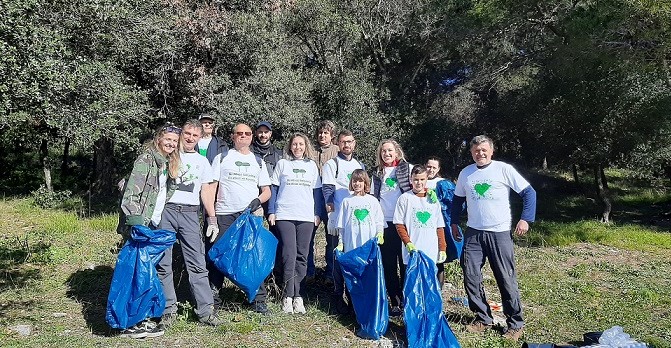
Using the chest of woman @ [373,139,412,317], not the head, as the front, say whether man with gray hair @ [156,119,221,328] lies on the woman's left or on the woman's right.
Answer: on the woman's right

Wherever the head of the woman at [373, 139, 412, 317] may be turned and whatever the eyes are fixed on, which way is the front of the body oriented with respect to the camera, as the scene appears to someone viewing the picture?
toward the camera

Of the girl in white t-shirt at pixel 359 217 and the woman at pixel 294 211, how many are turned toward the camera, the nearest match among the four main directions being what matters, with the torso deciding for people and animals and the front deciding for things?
2

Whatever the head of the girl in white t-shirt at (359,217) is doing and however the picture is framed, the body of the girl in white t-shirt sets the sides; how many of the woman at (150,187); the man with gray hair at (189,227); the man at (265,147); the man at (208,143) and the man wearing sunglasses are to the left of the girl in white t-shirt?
0

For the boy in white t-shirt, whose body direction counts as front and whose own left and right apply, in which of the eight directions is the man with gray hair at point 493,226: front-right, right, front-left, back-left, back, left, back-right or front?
left

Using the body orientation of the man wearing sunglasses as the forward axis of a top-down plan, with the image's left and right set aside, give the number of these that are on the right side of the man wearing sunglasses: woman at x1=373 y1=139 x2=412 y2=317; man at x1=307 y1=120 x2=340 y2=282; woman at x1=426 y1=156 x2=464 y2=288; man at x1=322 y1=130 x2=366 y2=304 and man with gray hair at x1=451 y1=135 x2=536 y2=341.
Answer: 0

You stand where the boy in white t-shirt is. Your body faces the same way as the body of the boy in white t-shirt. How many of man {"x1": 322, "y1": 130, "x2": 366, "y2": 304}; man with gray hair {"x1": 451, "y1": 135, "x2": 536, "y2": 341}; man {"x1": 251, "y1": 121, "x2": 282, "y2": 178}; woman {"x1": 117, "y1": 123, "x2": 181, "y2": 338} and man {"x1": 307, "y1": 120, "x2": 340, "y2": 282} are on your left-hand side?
1

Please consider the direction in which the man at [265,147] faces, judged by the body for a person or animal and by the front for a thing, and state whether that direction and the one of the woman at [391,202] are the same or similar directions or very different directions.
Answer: same or similar directions

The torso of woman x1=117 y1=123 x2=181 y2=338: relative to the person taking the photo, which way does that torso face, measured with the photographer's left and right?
facing the viewer and to the right of the viewer

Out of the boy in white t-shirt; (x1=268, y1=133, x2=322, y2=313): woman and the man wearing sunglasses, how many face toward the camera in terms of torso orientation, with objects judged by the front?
3

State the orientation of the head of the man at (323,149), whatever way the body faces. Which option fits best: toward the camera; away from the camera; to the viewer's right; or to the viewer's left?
toward the camera

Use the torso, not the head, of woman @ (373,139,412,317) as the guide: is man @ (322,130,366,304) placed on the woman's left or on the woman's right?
on the woman's right

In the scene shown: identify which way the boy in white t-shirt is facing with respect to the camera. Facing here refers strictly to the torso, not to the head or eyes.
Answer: toward the camera

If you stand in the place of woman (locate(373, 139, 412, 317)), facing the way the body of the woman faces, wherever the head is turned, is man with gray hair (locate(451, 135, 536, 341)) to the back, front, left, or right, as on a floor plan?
left

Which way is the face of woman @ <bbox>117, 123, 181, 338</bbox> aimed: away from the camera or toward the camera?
toward the camera

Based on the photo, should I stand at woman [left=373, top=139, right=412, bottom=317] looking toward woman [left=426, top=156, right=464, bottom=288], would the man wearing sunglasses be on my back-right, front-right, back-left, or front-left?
back-left

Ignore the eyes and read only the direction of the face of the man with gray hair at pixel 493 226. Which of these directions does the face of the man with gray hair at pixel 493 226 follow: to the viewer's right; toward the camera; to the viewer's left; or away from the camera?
toward the camera

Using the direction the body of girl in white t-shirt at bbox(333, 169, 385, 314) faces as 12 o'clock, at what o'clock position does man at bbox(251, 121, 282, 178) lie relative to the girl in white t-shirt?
The man is roughly at 4 o'clock from the girl in white t-shirt.

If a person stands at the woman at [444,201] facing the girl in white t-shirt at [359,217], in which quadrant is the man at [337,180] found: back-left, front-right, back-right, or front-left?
front-right
